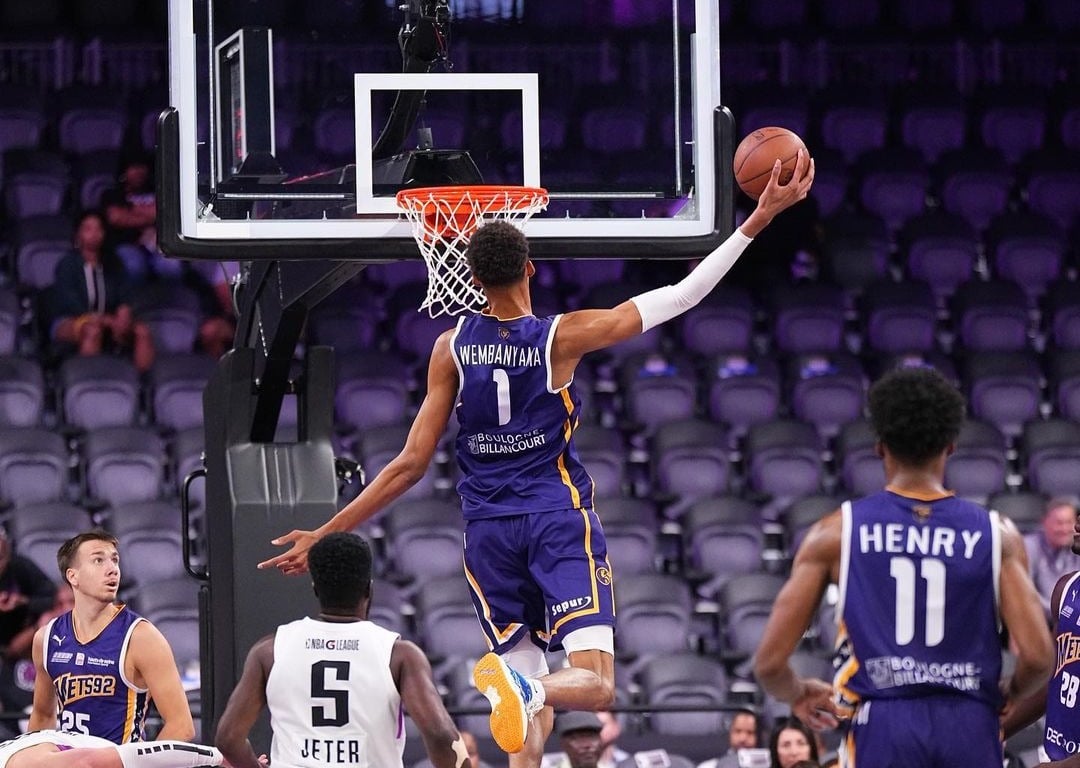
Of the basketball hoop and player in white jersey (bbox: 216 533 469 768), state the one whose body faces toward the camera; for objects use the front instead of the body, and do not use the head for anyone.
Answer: the basketball hoop

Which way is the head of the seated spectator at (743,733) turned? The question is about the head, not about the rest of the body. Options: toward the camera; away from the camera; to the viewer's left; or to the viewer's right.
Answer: toward the camera

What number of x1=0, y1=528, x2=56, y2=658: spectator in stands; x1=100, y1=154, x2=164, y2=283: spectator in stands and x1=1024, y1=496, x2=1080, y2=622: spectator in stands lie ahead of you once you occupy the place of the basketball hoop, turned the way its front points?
0

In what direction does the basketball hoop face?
toward the camera

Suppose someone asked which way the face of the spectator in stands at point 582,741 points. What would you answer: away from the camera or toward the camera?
toward the camera

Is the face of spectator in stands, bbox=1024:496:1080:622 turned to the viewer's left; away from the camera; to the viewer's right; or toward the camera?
toward the camera

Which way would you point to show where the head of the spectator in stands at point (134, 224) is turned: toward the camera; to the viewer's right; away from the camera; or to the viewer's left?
toward the camera

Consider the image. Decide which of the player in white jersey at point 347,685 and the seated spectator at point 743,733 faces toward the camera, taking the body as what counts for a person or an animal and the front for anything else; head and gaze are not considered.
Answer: the seated spectator

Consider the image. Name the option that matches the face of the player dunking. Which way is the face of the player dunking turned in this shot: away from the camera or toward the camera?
away from the camera

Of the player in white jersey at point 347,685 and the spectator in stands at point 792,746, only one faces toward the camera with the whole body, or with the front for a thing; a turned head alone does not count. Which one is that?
the spectator in stands

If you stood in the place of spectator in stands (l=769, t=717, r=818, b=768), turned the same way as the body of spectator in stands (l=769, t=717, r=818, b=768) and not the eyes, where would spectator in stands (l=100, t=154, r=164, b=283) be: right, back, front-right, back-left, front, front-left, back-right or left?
back-right

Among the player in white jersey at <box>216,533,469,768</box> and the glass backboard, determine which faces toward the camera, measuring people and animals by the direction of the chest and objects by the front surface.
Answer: the glass backboard

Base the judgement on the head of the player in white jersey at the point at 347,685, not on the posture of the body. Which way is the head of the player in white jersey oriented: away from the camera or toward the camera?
away from the camera

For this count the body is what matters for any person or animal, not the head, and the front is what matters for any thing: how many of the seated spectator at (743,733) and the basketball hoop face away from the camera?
0

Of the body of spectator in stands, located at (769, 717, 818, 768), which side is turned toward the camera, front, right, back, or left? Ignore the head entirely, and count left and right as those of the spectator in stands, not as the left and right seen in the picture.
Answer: front

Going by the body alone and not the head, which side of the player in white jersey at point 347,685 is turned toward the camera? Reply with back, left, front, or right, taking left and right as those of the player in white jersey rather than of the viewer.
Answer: back

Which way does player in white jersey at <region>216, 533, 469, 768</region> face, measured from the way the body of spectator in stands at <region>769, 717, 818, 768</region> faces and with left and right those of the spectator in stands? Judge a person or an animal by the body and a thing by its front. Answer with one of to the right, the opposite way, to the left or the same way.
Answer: the opposite way

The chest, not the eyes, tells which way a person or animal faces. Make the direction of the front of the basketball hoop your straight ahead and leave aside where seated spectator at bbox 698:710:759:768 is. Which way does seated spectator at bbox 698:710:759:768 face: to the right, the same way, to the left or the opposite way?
the same way

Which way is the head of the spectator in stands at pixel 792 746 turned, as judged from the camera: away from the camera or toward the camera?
toward the camera
